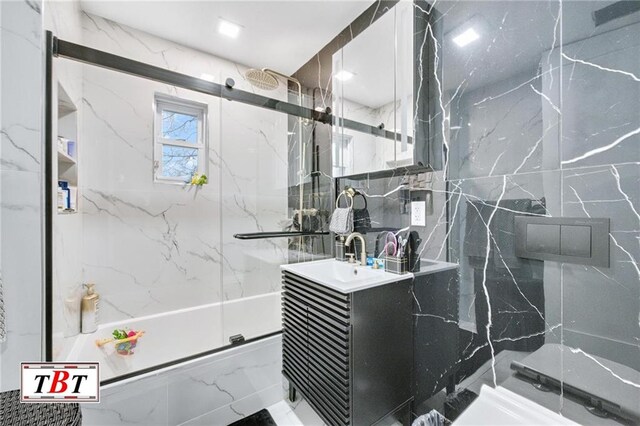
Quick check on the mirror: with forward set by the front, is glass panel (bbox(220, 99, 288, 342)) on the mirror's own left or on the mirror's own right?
on the mirror's own right

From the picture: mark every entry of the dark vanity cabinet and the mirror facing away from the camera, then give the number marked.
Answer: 0

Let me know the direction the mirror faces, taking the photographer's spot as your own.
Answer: facing the viewer and to the left of the viewer

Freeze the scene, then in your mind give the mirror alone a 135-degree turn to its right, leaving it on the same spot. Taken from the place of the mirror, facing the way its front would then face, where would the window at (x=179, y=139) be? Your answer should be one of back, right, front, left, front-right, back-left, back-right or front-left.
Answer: left

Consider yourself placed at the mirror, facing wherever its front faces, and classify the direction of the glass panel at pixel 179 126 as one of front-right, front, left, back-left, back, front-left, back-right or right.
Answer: front-right

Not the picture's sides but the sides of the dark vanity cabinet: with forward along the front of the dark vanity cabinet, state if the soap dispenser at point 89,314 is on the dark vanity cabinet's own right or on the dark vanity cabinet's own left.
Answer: on the dark vanity cabinet's own right

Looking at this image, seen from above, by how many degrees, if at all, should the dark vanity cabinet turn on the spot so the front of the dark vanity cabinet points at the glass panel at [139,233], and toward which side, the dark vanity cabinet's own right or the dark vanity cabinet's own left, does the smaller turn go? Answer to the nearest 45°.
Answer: approximately 45° to the dark vanity cabinet's own right

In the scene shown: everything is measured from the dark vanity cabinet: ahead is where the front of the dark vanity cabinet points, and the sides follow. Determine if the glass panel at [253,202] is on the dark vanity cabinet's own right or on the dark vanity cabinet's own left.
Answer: on the dark vanity cabinet's own right
